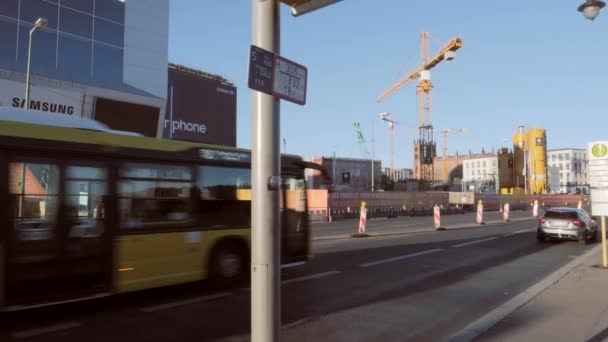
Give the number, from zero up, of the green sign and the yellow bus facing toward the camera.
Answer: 1

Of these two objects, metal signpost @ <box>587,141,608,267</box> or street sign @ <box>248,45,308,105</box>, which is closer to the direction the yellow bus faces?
the metal signpost

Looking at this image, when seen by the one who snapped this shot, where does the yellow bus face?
facing away from the viewer and to the right of the viewer

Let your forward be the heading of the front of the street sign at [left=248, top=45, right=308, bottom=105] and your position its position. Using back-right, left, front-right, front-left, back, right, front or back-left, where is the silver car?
left

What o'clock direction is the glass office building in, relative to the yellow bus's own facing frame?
The glass office building is roughly at 10 o'clock from the yellow bus.

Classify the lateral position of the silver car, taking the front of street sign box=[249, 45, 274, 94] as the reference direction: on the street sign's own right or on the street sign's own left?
on the street sign's own left

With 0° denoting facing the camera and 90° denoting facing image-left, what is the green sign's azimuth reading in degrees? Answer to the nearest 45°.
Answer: approximately 0°

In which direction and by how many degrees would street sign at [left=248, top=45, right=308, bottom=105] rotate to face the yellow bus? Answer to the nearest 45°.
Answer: approximately 180°

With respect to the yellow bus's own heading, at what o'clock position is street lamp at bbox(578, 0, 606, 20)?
The street lamp is roughly at 2 o'clock from the yellow bus.

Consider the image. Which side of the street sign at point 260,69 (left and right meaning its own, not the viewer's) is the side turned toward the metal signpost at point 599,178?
left

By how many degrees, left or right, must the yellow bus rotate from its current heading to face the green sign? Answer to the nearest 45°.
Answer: approximately 45° to its right

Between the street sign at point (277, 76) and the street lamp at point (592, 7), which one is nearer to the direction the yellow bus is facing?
the street lamp

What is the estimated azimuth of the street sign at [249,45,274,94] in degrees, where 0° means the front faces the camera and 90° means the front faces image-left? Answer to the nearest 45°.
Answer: approximately 315°

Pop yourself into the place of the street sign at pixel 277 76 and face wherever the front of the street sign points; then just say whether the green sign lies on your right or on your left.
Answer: on your left

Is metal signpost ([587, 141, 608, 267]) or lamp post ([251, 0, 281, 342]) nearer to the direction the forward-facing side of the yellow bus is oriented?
the metal signpost

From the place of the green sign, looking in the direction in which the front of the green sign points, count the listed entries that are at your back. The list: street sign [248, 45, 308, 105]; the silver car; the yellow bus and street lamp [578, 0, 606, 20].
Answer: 1
